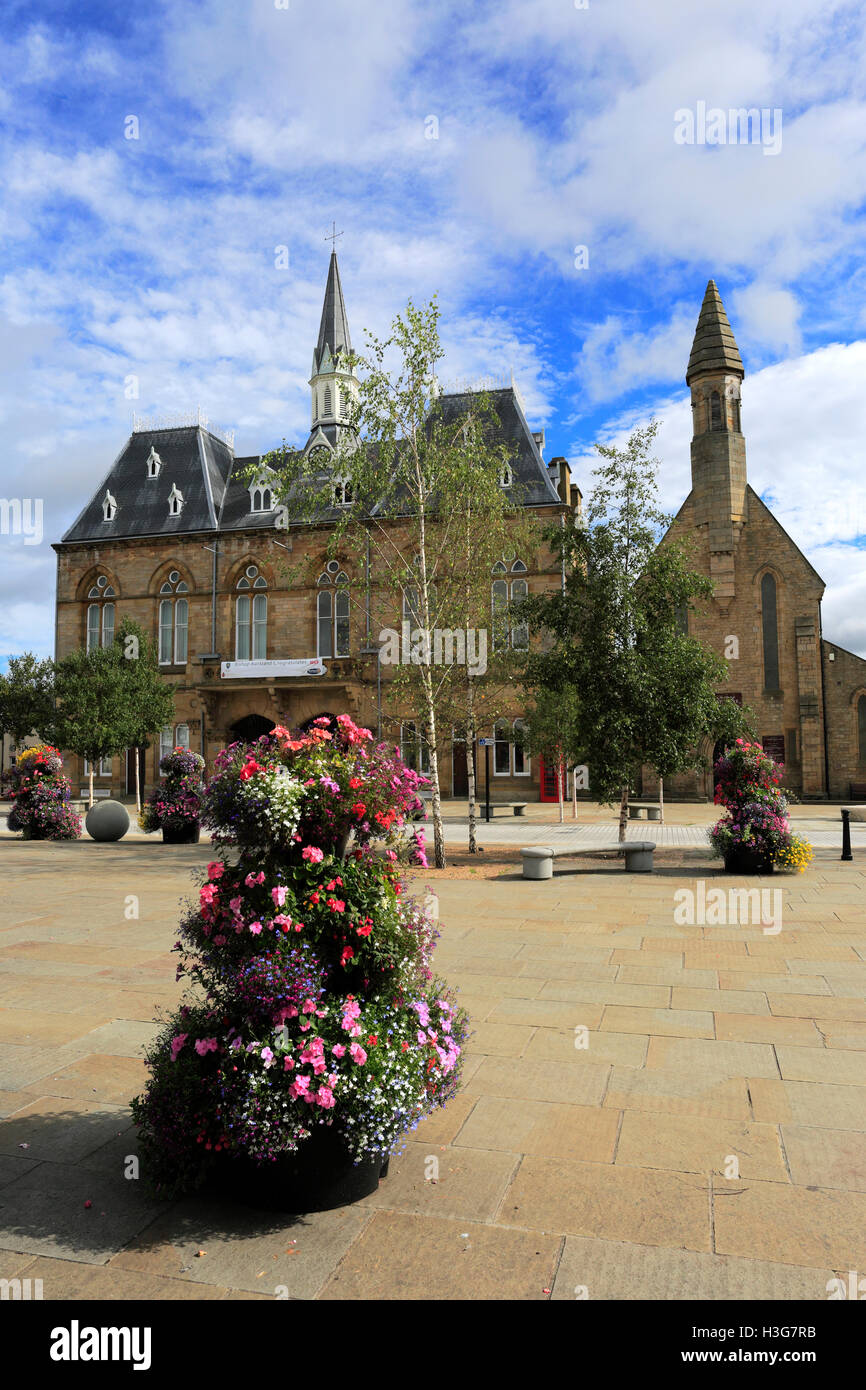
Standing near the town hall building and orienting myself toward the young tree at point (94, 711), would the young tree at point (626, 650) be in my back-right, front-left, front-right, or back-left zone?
front-left

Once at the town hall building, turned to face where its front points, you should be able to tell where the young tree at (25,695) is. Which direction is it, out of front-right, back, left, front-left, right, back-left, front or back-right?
right

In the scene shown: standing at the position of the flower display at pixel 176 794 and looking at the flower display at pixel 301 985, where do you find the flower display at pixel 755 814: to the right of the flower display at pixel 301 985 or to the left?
left

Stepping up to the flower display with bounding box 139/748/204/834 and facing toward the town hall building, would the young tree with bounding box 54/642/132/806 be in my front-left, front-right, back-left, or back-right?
front-left

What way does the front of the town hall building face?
toward the camera

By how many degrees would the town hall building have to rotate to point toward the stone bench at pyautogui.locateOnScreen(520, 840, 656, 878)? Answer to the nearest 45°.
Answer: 0° — it already faces it

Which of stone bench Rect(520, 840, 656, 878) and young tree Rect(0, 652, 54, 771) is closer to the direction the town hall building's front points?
the stone bench

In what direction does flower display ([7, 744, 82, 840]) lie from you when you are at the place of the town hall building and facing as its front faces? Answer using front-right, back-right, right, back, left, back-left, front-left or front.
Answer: front

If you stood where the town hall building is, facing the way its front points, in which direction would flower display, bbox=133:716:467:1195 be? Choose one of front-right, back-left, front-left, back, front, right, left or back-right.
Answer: front

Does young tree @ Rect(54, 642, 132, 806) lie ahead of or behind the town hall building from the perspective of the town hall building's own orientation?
ahead

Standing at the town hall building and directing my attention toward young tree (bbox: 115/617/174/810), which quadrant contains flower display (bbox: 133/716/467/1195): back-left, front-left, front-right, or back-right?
front-left

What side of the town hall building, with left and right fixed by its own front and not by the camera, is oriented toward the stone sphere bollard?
front

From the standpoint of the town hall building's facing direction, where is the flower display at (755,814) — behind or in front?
in front

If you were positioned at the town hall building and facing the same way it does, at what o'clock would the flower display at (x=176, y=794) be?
The flower display is roughly at 12 o'clock from the town hall building.
